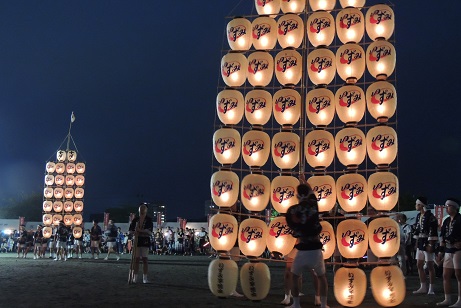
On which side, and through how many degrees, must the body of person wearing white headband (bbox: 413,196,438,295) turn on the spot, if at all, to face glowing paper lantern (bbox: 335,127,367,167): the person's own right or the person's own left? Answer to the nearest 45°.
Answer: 0° — they already face it

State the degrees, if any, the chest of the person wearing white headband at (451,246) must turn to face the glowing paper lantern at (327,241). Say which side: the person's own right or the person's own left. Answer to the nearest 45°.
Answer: approximately 45° to the person's own right

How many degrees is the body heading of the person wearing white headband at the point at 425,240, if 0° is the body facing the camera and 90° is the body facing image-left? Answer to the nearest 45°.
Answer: approximately 45°

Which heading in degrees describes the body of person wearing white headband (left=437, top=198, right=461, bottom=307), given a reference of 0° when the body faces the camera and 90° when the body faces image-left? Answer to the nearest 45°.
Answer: approximately 45°

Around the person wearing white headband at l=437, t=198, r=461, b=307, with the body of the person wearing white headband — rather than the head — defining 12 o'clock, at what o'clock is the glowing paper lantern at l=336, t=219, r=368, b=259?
The glowing paper lantern is roughly at 1 o'clock from the person wearing white headband.

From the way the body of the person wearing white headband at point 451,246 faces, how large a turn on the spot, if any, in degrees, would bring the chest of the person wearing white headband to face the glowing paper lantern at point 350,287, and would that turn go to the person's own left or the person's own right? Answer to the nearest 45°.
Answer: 0° — they already face it
